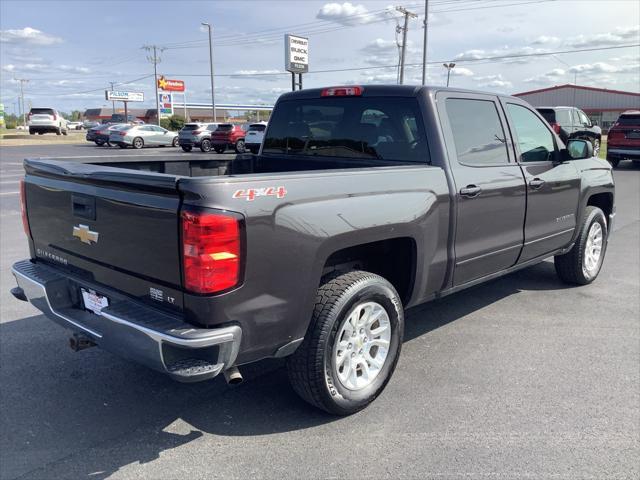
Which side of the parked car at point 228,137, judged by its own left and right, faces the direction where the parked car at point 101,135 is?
left

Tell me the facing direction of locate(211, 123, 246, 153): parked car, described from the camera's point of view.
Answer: facing away from the viewer and to the right of the viewer

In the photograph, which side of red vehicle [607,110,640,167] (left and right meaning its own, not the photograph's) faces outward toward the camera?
back

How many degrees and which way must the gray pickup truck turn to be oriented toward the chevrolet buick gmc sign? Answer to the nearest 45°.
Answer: approximately 45° to its left

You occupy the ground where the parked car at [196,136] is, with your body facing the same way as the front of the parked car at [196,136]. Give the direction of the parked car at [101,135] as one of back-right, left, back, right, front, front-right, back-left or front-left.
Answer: left

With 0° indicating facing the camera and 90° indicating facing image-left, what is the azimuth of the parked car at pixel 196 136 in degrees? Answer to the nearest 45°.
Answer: approximately 225°

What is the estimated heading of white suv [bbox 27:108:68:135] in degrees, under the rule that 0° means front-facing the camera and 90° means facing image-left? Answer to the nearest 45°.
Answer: approximately 225°

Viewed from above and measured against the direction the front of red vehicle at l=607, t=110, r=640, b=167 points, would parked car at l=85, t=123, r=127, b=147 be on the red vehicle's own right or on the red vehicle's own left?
on the red vehicle's own left

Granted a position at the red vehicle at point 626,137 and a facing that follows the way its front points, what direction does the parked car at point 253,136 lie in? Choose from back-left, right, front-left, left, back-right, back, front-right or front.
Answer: left

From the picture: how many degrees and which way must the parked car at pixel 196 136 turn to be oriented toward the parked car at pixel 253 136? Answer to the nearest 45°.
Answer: approximately 90° to its right

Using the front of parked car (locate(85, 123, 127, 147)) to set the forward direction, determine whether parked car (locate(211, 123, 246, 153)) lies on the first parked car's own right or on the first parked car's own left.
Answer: on the first parked car's own right
